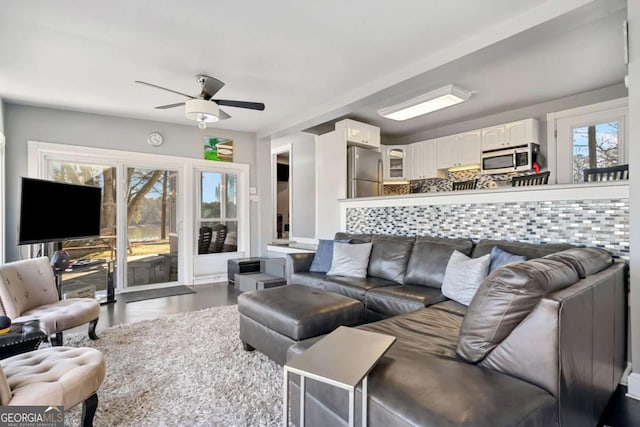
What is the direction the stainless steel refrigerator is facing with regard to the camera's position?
facing the viewer and to the right of the viewer

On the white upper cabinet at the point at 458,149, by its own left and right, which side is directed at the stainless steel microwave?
left

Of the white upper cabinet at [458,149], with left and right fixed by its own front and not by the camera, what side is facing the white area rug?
front

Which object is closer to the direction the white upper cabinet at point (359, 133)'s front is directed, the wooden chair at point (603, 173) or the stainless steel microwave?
the wooden chair

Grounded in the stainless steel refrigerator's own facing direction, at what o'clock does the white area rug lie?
The white area rug is roughly at 2 o'clock from the stainless steel refrigerator.

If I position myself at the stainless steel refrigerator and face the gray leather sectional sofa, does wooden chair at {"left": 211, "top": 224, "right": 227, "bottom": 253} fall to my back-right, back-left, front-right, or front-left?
back-right

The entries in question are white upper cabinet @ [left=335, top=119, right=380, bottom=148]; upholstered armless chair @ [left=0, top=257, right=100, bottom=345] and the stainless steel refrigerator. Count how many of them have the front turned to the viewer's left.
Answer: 0

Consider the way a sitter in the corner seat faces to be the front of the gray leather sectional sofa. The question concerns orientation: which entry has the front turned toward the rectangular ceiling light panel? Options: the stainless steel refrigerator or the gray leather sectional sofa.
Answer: the stainless steel refrigerator

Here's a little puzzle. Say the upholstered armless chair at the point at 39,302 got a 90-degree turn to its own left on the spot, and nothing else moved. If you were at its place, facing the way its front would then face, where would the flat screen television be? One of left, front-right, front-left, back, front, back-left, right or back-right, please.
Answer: front-left

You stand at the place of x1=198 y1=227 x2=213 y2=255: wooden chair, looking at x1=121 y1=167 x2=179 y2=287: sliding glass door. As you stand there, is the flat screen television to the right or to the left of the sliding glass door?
left

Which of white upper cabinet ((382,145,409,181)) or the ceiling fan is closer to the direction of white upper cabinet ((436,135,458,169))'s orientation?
the ceiling fan

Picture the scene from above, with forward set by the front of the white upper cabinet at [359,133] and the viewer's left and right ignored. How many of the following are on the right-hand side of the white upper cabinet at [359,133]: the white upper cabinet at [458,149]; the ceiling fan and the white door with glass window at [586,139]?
1

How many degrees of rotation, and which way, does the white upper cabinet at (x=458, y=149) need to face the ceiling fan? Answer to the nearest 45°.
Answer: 0° — it already faces it

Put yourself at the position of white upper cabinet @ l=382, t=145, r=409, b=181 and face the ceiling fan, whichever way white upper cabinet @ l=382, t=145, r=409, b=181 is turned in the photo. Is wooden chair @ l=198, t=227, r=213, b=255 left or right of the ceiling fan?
right
